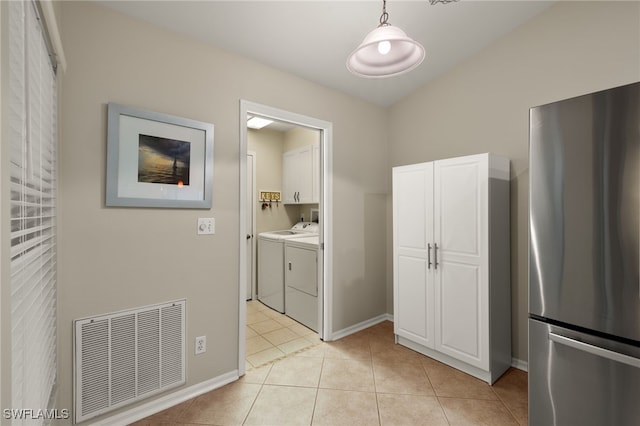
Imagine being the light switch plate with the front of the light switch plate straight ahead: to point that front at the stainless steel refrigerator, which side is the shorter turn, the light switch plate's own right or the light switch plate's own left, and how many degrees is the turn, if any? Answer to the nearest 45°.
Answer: approximately 45° to the light switch plate's own left

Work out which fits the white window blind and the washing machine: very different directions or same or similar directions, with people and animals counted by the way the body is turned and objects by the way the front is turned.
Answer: very different directions

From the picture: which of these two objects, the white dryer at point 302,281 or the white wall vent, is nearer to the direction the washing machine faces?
the white wall vent

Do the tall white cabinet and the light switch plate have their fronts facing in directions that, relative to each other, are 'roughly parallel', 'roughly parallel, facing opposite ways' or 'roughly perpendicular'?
roughly perpendicular

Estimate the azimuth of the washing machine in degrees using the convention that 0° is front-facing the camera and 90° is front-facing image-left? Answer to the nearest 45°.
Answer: approximately 45°

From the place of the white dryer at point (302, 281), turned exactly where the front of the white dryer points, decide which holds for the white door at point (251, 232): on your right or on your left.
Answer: on your right

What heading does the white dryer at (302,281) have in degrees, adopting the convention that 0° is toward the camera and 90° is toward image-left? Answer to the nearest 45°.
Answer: approximately 45°

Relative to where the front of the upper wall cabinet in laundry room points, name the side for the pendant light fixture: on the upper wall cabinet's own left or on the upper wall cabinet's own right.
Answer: on the upper wall cabinet's own left

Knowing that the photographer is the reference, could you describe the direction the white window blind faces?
facing to the right of the viewer

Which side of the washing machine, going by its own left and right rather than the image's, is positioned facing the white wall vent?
front
